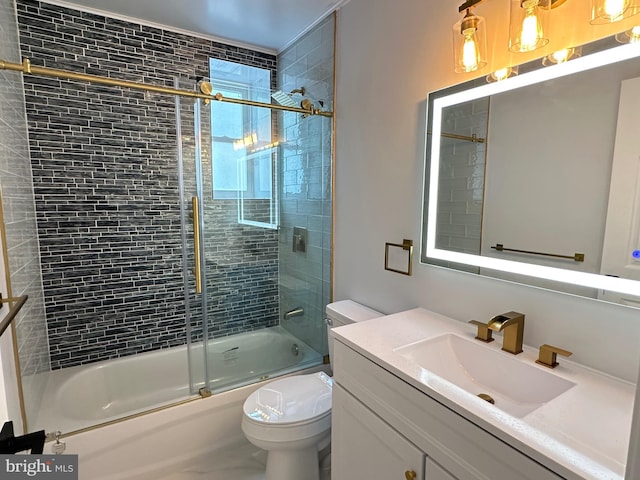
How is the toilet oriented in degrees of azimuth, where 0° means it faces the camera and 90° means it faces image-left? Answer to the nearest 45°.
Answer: approximately 45°

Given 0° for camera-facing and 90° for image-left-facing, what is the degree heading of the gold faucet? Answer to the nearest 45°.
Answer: approximately 45°

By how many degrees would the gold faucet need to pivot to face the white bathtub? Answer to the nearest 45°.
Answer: approximately 45° to its right

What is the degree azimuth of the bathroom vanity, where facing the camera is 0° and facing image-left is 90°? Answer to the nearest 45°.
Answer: approximately 45°

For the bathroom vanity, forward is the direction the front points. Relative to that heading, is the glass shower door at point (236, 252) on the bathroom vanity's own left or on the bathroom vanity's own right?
on the bathroom vanity's own right

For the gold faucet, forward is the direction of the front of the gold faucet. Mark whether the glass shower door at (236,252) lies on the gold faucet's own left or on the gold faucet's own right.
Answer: on the gold faucet's own right

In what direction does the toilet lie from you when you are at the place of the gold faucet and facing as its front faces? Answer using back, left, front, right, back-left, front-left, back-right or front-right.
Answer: front-right

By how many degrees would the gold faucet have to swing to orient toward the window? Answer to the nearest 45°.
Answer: approximately 45° to its right

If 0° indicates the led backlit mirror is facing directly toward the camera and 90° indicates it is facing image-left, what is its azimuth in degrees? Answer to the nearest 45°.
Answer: approximately 45°

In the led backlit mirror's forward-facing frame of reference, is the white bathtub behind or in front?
in front

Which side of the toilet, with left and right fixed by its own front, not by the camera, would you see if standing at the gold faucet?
left
